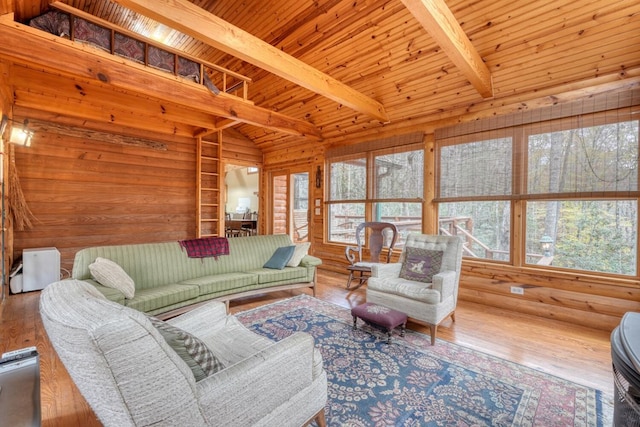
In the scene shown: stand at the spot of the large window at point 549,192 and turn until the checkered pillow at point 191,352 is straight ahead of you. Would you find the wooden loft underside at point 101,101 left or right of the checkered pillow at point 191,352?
right

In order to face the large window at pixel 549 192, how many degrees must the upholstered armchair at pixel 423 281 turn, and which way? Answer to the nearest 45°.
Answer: approximately 180°

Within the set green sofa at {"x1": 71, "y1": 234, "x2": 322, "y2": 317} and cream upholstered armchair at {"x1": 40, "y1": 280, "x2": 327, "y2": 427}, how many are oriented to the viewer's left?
0

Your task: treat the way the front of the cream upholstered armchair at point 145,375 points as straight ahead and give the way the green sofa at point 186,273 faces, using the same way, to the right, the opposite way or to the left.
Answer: to the right

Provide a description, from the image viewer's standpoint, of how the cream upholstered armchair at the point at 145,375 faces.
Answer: facing away from the viewer and to the right of the viewer

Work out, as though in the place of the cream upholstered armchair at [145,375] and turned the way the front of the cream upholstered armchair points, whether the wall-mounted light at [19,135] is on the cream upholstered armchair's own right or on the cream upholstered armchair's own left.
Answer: on the cream upholstered armchair's own left

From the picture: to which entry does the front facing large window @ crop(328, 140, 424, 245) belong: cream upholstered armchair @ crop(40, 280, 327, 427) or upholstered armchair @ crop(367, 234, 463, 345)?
the cream upholstered armchair

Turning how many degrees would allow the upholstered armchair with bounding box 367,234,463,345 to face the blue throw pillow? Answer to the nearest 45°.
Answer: approximately 45° to its right

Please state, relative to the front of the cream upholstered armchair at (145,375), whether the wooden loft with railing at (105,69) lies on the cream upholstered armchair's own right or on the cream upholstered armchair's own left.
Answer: on the cream upholstered armchair's own left

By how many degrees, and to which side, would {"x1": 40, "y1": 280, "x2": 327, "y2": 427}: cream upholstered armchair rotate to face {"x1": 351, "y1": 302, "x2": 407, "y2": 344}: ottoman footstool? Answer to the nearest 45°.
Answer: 0° — it already faces it

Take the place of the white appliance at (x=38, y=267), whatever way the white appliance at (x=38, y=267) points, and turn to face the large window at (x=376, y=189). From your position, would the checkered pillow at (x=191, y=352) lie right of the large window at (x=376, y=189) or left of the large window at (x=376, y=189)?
right

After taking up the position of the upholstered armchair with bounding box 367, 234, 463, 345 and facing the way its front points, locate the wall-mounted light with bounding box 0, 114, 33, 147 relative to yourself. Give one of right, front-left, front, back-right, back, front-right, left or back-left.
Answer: front-right

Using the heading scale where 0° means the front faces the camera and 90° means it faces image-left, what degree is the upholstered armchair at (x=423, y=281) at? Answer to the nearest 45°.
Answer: approximately 45°

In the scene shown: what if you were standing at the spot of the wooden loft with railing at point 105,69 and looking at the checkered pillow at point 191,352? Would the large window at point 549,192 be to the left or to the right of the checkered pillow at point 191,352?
left

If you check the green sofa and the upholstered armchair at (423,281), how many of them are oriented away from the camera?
0

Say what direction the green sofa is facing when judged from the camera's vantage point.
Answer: facing the viewer and to the right of the viewer
